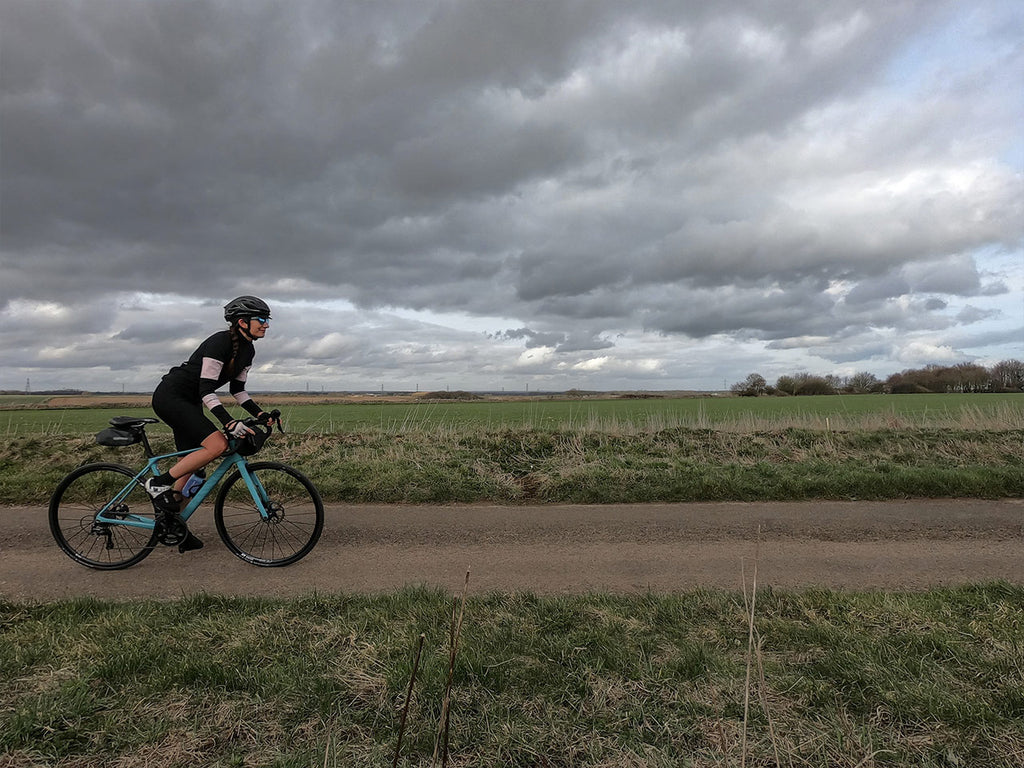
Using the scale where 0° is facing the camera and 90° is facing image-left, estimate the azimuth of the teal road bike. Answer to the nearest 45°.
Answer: approximately 270°

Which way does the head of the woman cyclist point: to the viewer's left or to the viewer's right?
to the viewer's right
